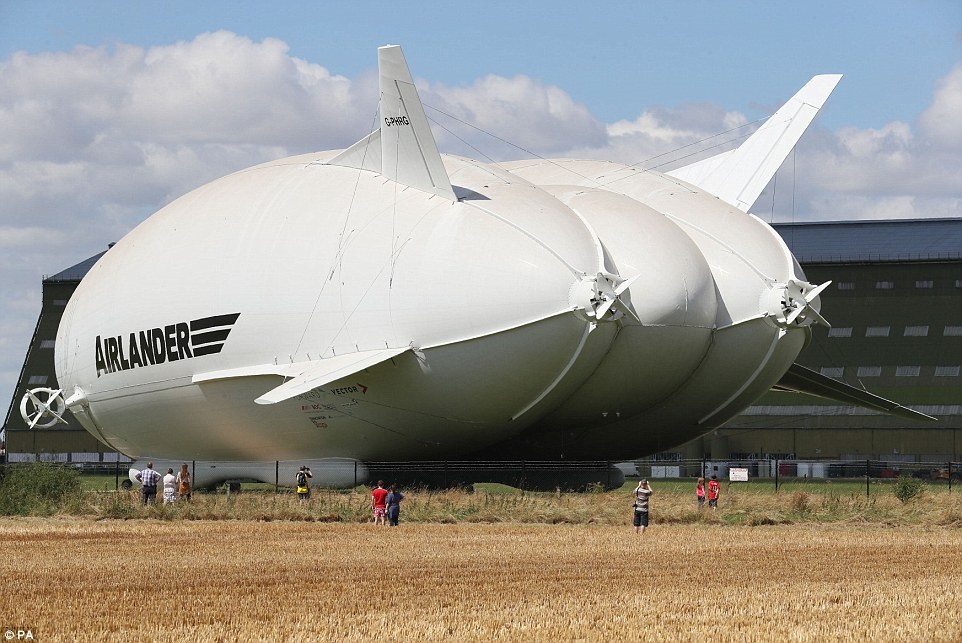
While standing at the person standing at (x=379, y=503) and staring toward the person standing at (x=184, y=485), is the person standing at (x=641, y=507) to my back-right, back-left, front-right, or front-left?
back-right

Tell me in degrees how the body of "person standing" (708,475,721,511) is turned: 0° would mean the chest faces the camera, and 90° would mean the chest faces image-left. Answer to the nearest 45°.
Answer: approximately 180°

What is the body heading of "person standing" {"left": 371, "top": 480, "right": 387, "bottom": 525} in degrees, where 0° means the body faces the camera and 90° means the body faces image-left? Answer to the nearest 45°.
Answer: approximately 180°

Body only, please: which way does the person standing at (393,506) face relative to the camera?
away from the camera

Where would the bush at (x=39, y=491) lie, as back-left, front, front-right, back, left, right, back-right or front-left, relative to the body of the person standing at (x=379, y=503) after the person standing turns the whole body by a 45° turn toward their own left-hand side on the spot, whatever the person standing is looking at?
front

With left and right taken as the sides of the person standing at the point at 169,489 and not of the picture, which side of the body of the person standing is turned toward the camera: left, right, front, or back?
back

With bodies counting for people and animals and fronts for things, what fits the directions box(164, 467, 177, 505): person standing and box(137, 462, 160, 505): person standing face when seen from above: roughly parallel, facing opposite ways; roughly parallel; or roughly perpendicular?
roughly parallel

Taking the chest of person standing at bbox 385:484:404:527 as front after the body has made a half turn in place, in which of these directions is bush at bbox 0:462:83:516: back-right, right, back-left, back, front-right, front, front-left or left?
back-right

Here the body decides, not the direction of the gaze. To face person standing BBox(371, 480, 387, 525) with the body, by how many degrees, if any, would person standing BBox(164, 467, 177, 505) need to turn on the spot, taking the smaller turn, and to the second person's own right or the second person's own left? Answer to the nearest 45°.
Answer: approximately 135° to the second person's own right

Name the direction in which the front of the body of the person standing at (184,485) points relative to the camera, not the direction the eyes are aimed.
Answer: away from the camera

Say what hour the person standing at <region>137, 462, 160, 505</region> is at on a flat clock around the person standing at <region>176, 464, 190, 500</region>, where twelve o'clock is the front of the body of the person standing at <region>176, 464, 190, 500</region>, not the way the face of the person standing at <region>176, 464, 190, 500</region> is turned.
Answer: the person standing at <region>137, 462, 160, 505</region> is roughly at 8 o'clock from the person standing at <region>176, 464, 190, 500</region>.

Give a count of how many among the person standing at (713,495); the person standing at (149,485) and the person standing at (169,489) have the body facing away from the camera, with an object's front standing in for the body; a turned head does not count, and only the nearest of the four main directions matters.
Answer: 3

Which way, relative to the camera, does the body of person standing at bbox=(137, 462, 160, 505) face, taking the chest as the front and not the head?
away from the camera

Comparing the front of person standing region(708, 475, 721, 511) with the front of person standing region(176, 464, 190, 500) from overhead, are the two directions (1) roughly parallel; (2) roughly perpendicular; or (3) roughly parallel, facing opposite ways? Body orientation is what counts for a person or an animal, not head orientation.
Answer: roughly parallel
